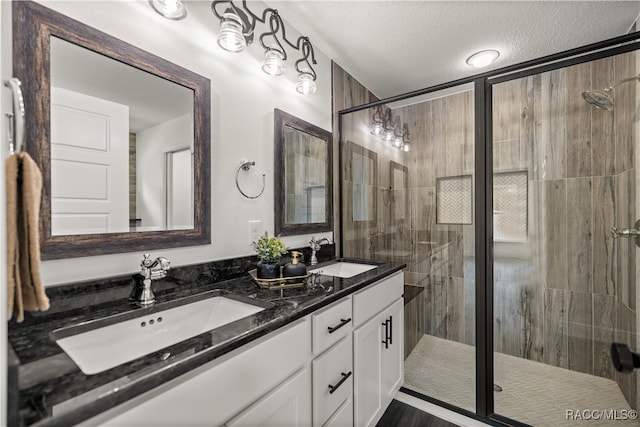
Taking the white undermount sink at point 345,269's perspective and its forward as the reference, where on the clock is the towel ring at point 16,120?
The towel ring is roughly at 2 o'clock from the white undermount sink.

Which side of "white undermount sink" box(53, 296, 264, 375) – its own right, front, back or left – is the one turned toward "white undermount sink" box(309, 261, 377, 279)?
left

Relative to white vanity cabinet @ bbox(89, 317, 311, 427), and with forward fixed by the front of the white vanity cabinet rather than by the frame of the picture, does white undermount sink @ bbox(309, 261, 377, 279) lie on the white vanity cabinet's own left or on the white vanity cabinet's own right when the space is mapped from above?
on the white vanity cabinet's own left

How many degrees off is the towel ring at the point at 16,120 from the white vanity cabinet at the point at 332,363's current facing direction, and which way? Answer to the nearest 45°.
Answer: approximately 90° to its right

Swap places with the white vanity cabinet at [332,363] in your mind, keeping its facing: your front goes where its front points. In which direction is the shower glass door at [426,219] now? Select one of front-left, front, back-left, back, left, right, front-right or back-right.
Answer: left

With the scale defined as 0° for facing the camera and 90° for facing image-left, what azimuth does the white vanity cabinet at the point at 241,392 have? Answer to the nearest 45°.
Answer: approximately 315°

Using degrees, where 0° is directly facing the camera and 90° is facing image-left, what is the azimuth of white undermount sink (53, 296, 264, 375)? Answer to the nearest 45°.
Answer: approximately 315°

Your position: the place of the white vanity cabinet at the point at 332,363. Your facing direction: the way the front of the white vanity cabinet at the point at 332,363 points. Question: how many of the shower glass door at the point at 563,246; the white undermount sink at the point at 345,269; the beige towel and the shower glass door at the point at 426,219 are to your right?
1

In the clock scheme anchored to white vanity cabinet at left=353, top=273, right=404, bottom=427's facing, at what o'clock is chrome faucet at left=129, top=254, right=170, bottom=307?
The chrome faucet is roughly at 3 o'clock from the white vanity cabinet.

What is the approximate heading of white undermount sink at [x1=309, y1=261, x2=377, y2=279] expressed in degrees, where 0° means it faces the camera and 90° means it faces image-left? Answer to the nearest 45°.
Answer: approximately 315°

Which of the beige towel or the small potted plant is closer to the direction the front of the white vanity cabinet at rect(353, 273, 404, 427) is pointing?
the beige towel

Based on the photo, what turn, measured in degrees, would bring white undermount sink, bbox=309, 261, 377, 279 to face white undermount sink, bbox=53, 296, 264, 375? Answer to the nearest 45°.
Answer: approximately 90° to its right

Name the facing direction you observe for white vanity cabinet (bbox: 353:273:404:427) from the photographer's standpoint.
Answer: facing the viewer and to the right of the viewer
